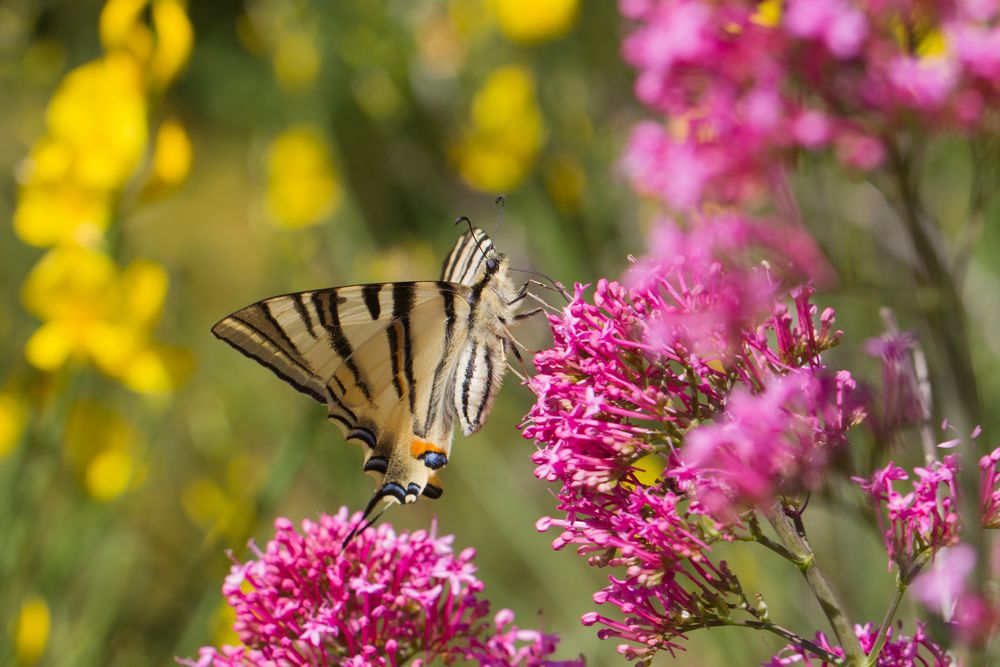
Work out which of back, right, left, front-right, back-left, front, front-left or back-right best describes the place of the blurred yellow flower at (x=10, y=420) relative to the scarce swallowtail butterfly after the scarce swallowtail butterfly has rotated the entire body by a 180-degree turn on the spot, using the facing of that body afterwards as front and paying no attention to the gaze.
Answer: front-right

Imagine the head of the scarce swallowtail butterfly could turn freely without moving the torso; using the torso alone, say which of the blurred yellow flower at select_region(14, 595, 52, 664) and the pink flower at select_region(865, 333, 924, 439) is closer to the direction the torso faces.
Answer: the pink flower

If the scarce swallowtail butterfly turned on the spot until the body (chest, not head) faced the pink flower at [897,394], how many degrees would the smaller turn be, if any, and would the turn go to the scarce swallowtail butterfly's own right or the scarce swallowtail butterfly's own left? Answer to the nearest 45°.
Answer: approximately 45° to the scarce swallowtail butterfly's own right

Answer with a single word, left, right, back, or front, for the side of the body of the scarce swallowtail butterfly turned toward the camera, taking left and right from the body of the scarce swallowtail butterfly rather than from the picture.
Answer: right

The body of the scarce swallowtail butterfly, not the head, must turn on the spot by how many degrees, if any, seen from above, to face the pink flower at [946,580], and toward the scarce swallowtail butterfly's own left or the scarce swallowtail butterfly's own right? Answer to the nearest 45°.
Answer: approximately 45° to the scarce swallowtail butterfly's own right
